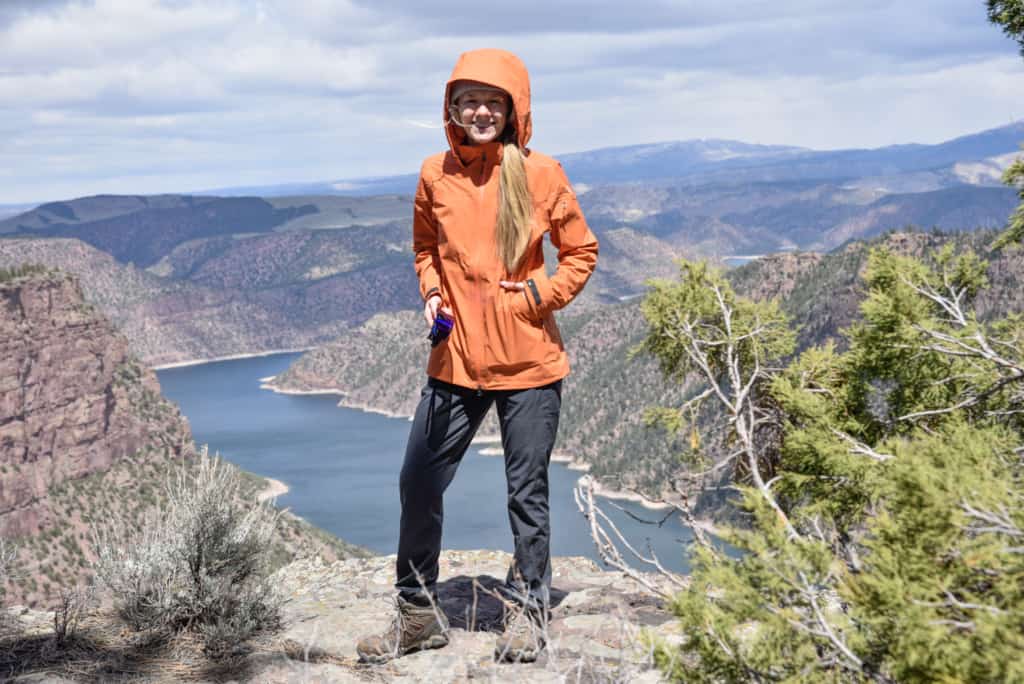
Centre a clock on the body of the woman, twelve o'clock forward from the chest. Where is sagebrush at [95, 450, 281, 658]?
The sagebrush is roughly at 4 o'clock from the woman.

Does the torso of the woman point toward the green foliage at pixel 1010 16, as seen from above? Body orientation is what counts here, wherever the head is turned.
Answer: no

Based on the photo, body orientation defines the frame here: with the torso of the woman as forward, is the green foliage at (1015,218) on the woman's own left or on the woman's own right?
on the woman's own left

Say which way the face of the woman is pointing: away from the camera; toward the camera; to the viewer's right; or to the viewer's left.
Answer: toward the camera

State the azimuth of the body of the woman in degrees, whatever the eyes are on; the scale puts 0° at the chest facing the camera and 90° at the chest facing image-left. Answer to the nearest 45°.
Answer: approximately 0°
